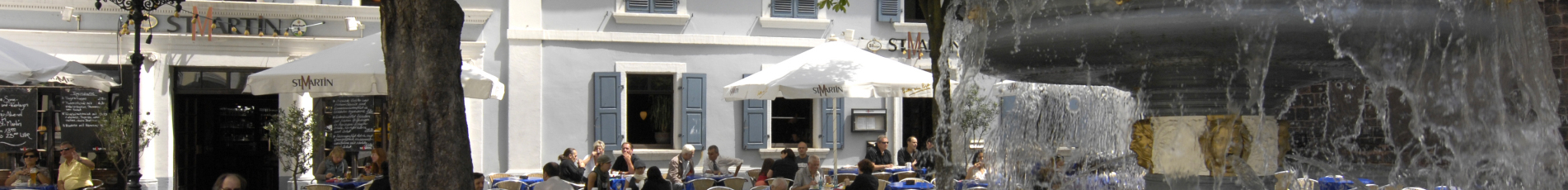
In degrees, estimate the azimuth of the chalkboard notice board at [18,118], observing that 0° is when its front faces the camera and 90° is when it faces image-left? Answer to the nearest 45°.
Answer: approximately 0°

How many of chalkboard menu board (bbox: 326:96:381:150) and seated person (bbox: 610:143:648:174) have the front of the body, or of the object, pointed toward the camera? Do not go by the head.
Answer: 2

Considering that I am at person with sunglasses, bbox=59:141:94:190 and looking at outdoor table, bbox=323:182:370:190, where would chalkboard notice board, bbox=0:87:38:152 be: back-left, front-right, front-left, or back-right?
back-left

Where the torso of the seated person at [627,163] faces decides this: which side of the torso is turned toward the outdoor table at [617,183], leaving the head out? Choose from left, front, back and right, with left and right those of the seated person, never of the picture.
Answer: front

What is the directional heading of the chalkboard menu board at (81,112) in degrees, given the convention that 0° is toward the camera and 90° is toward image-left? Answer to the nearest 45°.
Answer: approximately 0°

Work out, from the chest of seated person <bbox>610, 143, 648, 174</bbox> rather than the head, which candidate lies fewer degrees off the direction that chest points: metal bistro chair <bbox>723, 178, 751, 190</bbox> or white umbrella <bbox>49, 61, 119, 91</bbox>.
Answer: the metal bistro chair

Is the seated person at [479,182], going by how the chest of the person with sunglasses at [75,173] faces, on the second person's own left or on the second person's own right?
on the second person's own left

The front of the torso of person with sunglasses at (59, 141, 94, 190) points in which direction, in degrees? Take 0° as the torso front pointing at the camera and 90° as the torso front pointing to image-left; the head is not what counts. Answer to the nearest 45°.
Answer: approximately 45°
